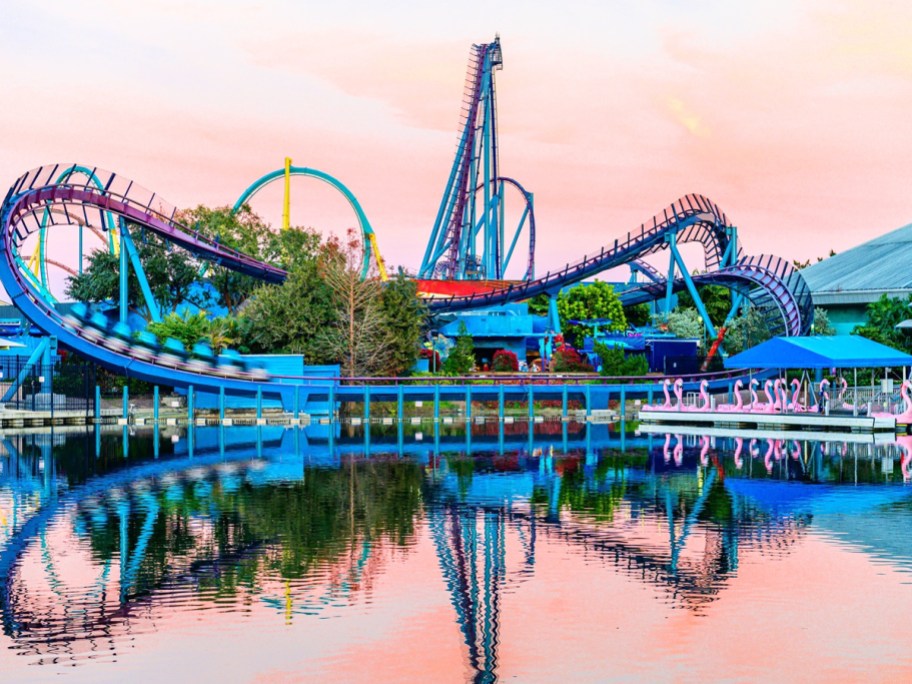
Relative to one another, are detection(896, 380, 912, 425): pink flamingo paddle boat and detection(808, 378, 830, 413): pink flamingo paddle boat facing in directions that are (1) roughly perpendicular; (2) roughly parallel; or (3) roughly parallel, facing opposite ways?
roughly parallel
